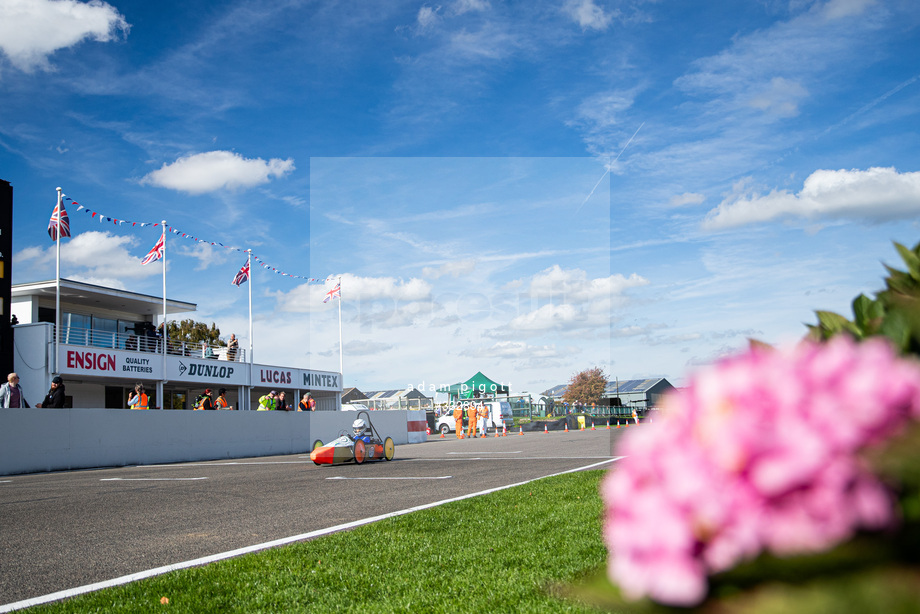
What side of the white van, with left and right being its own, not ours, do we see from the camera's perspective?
left

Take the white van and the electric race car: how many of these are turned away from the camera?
0

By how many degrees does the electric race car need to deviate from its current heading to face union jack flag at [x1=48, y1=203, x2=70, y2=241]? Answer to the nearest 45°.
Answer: approximately 90° to its right

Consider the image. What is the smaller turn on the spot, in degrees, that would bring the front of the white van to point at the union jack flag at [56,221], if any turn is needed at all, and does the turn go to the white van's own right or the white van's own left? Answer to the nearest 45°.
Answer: approximately 45° to the white van's own left

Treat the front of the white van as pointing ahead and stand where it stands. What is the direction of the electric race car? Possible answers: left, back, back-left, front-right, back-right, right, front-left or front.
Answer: left

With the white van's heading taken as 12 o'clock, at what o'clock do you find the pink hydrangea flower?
The pink hydrangea flower is roughly at 9 o'clock from the white van.

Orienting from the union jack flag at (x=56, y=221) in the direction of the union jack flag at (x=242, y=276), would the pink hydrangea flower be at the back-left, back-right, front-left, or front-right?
back-right

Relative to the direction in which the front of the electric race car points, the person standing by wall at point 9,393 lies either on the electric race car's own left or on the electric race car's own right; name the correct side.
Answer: on the electric race car's own right

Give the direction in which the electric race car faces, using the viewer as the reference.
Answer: facing the viewer and to the left of the viewer

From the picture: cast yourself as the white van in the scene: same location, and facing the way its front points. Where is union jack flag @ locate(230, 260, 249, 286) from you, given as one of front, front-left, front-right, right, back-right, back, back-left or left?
front-left

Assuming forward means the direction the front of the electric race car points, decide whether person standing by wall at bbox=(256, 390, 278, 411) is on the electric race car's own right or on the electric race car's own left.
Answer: on the electric race car's own right
